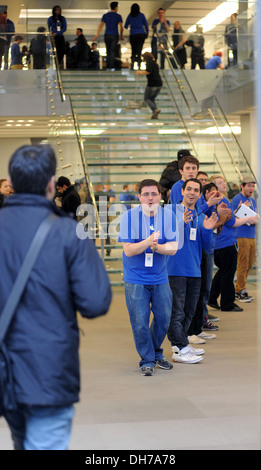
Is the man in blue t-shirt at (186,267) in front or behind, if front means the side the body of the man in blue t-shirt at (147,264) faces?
behind

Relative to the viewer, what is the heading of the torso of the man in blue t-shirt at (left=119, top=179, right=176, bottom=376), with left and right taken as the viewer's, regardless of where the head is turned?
facing the viewer

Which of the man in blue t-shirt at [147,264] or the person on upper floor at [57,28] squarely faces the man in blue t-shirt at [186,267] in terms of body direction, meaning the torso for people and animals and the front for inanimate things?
the person on upper floor

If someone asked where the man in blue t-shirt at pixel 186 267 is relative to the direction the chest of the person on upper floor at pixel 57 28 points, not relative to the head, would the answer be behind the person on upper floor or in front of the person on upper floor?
in front

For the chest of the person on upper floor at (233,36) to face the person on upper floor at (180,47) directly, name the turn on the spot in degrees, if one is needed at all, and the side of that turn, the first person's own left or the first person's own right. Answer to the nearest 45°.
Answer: approximately 90° to the first person's own right
